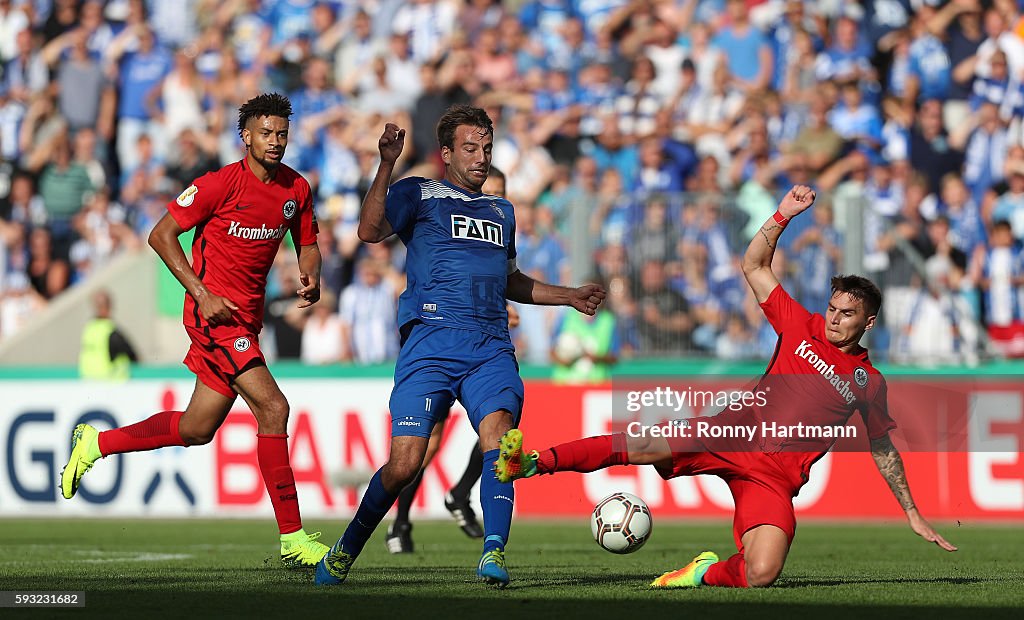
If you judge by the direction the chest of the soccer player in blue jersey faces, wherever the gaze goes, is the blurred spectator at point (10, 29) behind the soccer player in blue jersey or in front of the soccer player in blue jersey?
behind

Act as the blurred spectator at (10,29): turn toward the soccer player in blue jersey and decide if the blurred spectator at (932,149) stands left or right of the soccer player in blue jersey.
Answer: left

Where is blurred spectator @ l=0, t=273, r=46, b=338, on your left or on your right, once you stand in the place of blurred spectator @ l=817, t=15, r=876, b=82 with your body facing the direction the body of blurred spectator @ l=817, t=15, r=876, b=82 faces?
on your right

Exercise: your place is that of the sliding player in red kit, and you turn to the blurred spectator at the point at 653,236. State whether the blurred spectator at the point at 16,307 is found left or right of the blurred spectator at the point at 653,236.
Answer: left

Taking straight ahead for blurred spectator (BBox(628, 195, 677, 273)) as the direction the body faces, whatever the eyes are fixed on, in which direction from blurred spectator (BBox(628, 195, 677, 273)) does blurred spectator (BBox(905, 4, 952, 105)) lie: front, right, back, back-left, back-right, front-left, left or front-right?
back-left

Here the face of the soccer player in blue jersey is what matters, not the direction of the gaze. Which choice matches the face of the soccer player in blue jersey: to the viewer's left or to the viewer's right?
to the viewer's right
